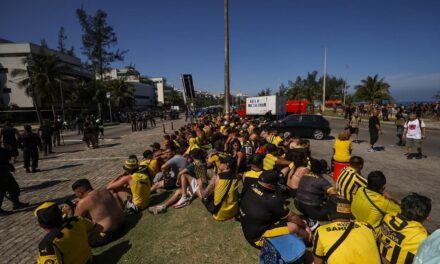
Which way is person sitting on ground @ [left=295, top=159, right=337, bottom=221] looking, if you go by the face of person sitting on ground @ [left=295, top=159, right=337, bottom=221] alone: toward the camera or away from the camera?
away from the camera

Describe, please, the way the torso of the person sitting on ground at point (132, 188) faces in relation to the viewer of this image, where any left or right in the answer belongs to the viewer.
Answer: facing away from the viewer and to the left of the viewer

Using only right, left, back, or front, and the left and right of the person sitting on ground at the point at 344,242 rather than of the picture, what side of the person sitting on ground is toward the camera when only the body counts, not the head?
back

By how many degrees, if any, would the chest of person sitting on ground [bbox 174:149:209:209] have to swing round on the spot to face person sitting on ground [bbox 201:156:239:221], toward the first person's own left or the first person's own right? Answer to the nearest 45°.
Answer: approximately 90° to the first person's own left

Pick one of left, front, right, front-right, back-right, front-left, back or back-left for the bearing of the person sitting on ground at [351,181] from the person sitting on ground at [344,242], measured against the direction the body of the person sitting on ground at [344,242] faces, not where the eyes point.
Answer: front

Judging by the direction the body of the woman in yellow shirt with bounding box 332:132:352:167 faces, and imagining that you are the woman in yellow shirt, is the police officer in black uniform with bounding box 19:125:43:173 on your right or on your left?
on your left

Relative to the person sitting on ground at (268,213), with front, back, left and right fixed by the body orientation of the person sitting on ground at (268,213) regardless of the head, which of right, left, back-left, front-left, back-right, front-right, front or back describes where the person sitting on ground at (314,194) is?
front

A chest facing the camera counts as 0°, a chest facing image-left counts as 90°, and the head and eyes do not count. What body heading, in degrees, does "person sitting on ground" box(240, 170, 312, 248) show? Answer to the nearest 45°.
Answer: approximately 225°

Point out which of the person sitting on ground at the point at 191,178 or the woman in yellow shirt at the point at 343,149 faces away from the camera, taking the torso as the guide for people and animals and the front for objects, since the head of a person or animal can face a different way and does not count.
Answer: the woman in yellow shirt

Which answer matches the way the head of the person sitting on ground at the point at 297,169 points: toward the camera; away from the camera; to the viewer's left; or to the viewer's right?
away from the camera
